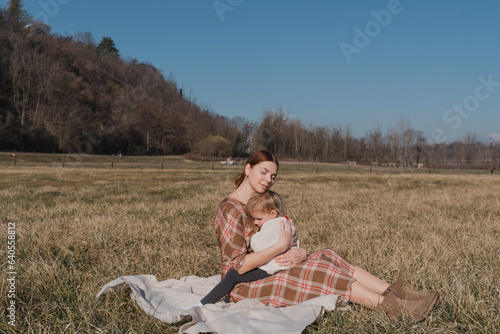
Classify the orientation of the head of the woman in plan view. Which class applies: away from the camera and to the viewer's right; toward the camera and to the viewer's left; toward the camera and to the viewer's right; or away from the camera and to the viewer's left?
toward the camera and to the viewer's right

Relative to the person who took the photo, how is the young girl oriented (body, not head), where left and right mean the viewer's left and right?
facing to the left of the viewer

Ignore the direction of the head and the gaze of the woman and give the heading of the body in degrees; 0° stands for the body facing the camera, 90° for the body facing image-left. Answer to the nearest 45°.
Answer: approximately 270°
